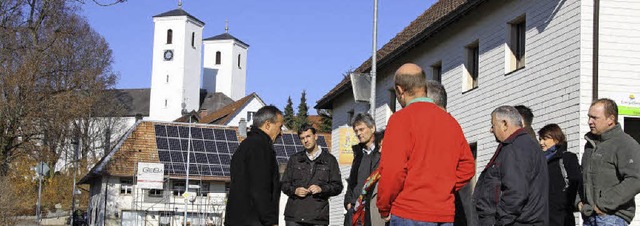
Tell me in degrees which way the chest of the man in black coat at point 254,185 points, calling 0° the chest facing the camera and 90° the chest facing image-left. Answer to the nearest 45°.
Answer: approximately 270°

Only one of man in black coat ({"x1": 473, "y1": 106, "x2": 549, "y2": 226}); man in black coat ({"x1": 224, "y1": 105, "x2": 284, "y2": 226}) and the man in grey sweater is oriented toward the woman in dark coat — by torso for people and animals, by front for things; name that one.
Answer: man in black coat ({"x1": 224, "y1": 105, "x2": 284, "y2": 226})

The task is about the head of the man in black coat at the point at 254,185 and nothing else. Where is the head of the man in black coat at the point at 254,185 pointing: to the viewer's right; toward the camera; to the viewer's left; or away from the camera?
to the viewer's right

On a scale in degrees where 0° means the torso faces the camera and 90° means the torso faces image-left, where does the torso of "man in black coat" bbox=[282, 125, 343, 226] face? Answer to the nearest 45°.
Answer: approximately 0°

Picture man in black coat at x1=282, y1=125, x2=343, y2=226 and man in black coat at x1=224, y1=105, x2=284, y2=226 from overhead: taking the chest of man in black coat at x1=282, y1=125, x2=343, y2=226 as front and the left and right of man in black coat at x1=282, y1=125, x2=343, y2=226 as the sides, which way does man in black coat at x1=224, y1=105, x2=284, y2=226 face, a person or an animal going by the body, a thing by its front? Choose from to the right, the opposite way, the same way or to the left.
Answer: to the left

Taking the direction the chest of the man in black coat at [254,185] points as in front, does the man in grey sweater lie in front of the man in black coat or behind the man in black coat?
in front

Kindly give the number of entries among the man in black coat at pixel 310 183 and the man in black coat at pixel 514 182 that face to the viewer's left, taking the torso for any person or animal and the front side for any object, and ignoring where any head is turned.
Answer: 1

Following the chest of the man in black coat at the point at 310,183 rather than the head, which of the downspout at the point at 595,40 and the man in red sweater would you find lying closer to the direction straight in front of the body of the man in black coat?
the man in red sweater

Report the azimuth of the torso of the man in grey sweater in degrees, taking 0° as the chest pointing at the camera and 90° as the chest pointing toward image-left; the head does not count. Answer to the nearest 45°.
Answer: approximately 45°

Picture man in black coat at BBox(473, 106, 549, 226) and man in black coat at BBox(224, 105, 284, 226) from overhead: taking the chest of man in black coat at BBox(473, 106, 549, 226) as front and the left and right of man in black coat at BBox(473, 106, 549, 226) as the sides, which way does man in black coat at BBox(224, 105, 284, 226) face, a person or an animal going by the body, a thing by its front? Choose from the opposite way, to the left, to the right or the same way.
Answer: the opposite way

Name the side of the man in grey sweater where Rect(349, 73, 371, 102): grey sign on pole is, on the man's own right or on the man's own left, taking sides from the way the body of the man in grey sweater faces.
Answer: on the man's own right

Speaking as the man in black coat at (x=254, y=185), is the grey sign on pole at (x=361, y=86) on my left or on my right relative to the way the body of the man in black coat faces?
on my left

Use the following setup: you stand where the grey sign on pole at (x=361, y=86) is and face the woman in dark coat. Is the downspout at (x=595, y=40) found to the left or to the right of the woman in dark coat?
left

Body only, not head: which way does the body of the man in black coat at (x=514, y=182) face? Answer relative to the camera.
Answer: to the viewer's left

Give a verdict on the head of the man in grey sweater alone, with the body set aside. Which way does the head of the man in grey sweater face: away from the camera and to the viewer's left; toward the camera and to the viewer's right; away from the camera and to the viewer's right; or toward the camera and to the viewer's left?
toward the camera and to the viewer's left

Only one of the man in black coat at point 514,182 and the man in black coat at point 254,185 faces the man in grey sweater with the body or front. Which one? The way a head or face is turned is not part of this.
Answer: the man in black coat at point 254,185
